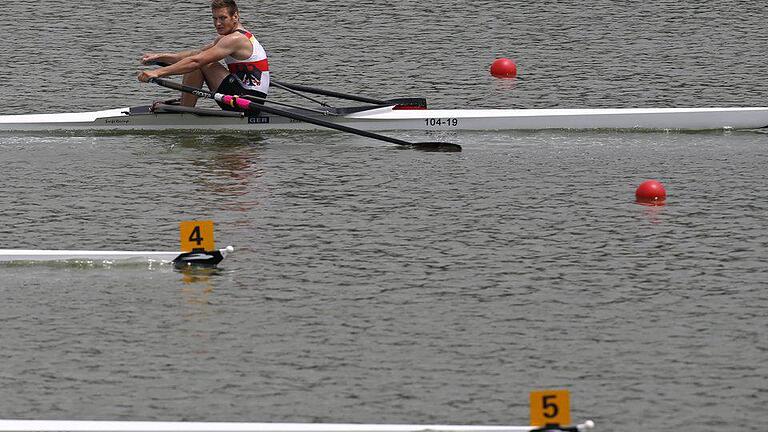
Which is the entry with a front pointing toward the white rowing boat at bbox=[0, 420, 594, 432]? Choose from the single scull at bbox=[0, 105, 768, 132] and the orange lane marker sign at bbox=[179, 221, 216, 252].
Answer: the orange lane marker sign

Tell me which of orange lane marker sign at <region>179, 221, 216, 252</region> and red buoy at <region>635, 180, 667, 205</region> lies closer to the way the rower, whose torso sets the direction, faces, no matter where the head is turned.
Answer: the orange lane marker sign

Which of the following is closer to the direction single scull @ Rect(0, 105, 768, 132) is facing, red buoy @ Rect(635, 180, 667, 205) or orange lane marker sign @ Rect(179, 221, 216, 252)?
the red buoy

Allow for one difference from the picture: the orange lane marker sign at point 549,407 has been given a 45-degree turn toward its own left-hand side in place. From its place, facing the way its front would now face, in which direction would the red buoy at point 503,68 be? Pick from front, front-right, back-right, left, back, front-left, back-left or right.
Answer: back-left

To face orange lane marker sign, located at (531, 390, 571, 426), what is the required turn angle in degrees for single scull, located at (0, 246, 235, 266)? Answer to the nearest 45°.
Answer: approximately 45° to its right

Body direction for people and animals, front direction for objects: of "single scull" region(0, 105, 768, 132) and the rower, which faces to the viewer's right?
the single scull

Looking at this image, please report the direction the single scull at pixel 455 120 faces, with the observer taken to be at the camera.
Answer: facing to the right of the viewer

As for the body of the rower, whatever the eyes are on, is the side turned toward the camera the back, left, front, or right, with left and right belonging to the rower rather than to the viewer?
left

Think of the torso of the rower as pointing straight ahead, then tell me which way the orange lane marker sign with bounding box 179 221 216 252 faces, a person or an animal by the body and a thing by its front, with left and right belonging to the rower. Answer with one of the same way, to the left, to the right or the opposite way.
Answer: to the left

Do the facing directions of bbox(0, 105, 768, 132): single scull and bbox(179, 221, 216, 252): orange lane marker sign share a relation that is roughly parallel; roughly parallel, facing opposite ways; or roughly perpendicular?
roughly perpendicular

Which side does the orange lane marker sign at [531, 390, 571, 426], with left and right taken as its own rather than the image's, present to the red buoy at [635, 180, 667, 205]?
back
